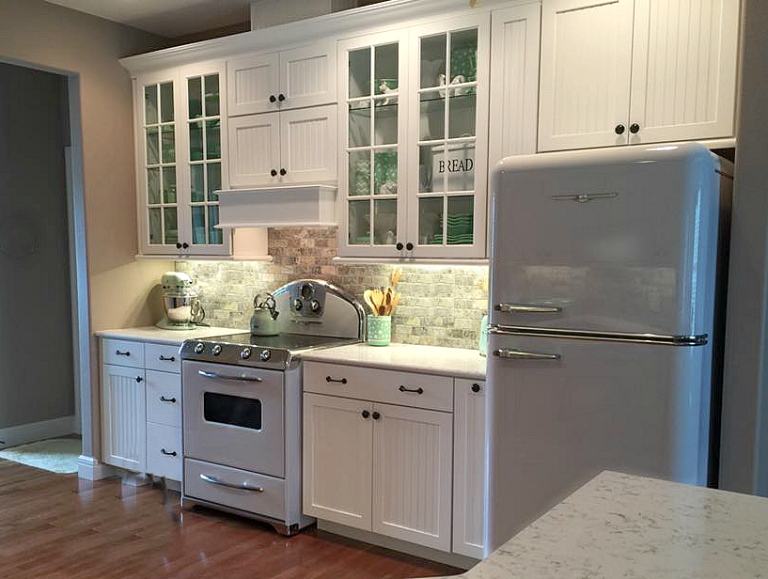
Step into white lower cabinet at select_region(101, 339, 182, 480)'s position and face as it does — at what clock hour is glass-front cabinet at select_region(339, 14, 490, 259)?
The glass-front cabinet is roughly at 9 o'clock from the white lower cabinet.

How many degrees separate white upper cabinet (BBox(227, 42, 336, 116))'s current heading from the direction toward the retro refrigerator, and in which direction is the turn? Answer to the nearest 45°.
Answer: approximately 90° to its left

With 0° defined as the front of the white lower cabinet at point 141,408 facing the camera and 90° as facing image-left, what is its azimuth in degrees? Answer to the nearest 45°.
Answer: approximately 45°

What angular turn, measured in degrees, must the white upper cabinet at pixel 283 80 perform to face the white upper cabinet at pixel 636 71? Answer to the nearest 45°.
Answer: approximately 90° to its left

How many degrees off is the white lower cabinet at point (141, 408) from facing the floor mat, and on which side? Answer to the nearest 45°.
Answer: approximately 90° to its right

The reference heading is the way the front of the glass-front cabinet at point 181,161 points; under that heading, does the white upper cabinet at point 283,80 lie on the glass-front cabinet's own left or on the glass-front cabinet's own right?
on the glass-front cabinet's own left

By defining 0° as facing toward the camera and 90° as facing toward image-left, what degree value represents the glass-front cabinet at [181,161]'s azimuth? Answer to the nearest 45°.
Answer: approximately 45°
